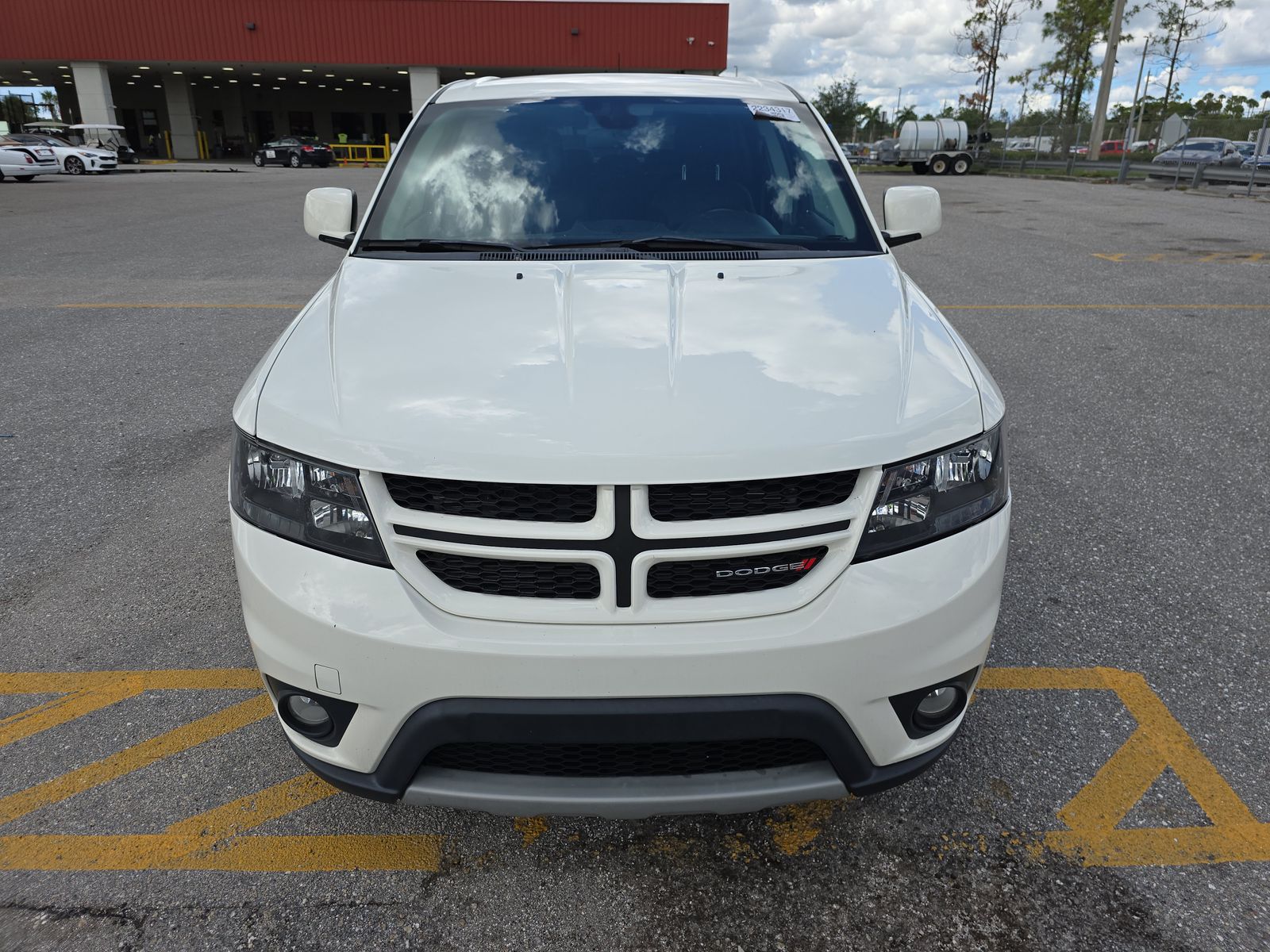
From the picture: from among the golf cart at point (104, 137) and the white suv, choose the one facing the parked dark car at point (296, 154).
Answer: the golf cart

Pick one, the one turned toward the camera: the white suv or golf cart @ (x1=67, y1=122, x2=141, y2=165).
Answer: the white suv

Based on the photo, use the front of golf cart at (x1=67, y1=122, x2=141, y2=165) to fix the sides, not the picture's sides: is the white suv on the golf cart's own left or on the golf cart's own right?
on the golf cart's own right

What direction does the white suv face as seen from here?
toward the camera

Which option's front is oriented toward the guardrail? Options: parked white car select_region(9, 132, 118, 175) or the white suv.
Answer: the parked white car

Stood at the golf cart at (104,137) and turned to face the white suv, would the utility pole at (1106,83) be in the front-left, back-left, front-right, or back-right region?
front-left

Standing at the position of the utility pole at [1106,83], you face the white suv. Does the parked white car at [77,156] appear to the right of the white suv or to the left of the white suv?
right

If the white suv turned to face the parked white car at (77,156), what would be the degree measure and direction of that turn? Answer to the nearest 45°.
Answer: approximately 135° to its right

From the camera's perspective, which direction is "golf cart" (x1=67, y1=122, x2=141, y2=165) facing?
to the viewer's right

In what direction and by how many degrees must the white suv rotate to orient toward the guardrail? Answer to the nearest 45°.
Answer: approximately 135° to its left

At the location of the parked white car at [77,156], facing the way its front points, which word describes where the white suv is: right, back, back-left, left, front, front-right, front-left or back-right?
front-right

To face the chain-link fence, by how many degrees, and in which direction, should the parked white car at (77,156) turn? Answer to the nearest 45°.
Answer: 0° — it already faces it

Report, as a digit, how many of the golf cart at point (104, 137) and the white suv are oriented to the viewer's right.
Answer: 1

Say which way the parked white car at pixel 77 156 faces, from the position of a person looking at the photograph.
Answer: facing the viewer and to the right of the viewer

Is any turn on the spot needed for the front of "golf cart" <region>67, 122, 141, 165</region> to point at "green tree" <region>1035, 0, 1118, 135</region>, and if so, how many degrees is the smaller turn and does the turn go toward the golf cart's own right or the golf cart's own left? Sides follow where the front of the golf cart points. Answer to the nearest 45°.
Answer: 0° — it already faces it

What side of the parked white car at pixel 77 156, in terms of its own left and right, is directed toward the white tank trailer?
front
